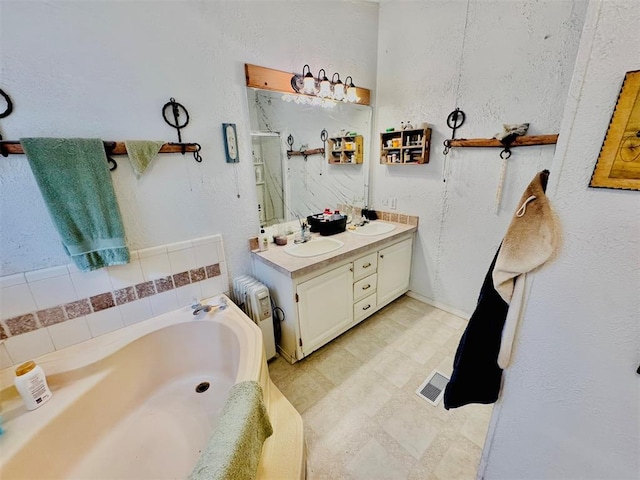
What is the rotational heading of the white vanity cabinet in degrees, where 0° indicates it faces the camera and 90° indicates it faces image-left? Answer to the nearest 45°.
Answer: approximately 315°

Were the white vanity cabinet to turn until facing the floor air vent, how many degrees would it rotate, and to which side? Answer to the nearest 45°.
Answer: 0° — it already faces it

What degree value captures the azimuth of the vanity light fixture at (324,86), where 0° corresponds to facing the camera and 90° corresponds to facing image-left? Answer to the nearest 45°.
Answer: approximately 315°

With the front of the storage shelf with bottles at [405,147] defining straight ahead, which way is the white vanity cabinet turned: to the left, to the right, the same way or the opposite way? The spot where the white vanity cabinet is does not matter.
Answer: to the left

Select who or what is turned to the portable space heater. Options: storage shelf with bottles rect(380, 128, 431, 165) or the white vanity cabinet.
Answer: the storage shelf with bottles

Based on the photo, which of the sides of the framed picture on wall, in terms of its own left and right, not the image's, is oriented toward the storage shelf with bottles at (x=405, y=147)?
right

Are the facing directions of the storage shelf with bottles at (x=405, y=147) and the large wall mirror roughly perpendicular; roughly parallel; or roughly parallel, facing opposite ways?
roughly perpendicular

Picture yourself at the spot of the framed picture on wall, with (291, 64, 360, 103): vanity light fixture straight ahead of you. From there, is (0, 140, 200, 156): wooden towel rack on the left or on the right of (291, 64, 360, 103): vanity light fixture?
left

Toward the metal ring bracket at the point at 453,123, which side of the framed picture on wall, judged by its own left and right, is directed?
right

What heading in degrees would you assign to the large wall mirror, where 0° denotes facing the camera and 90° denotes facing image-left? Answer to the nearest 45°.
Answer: approximately 315°

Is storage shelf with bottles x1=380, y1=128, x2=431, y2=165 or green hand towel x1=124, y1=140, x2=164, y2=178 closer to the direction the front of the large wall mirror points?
the storage shelf with bottles

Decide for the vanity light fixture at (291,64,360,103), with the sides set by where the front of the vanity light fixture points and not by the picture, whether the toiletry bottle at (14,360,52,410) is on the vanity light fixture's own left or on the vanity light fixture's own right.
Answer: on the vanity light fixture's own right
